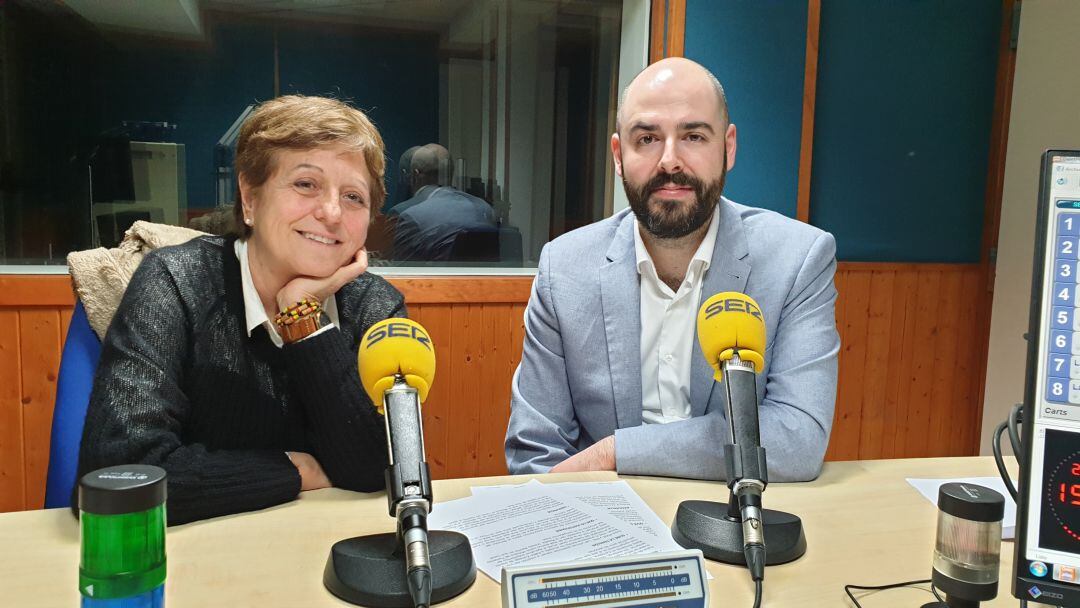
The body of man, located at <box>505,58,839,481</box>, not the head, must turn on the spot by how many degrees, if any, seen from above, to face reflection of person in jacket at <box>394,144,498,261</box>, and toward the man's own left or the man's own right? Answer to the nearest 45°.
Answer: approximately 135° to the man's own right

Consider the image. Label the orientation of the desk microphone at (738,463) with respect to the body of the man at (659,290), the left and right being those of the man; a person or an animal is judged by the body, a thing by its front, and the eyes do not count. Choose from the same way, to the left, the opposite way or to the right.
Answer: the opposite way

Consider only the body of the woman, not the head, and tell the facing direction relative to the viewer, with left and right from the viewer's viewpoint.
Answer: facing the viewer and to the right of the viewer

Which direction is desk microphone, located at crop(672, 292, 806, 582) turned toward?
away from the camera

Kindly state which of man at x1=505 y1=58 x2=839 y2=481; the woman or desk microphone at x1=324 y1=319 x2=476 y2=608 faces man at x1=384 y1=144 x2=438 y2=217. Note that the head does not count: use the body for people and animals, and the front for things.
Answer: the desk microphone

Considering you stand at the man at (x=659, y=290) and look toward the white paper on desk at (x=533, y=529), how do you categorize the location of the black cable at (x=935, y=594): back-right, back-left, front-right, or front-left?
front-left

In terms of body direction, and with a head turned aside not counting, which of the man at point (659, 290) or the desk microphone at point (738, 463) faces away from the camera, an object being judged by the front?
the desk microphone

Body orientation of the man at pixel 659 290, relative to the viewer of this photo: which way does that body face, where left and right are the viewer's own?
facing the viewer

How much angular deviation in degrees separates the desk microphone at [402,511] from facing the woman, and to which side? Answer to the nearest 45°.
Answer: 0° — it already faces them

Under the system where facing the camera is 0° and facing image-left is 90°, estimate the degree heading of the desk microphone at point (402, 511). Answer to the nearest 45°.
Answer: approximately 180°
